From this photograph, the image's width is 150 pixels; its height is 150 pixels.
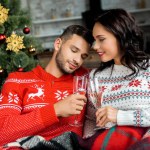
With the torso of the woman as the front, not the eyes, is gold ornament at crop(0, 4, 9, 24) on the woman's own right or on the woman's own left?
on the woman's own right

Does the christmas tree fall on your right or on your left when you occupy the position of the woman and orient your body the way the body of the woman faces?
on your right

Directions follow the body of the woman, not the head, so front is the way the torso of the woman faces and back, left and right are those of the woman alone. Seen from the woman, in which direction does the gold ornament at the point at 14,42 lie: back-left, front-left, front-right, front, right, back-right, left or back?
right

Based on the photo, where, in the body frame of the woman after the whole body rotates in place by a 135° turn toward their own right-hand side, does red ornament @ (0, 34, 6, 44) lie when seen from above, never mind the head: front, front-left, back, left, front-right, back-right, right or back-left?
front-left

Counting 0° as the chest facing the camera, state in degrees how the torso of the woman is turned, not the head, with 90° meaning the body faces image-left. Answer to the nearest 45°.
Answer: approximately 45°

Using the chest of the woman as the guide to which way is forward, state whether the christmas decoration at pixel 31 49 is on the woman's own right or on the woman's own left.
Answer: on the woman's own right

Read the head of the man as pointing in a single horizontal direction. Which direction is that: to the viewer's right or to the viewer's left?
to the viewer's right
